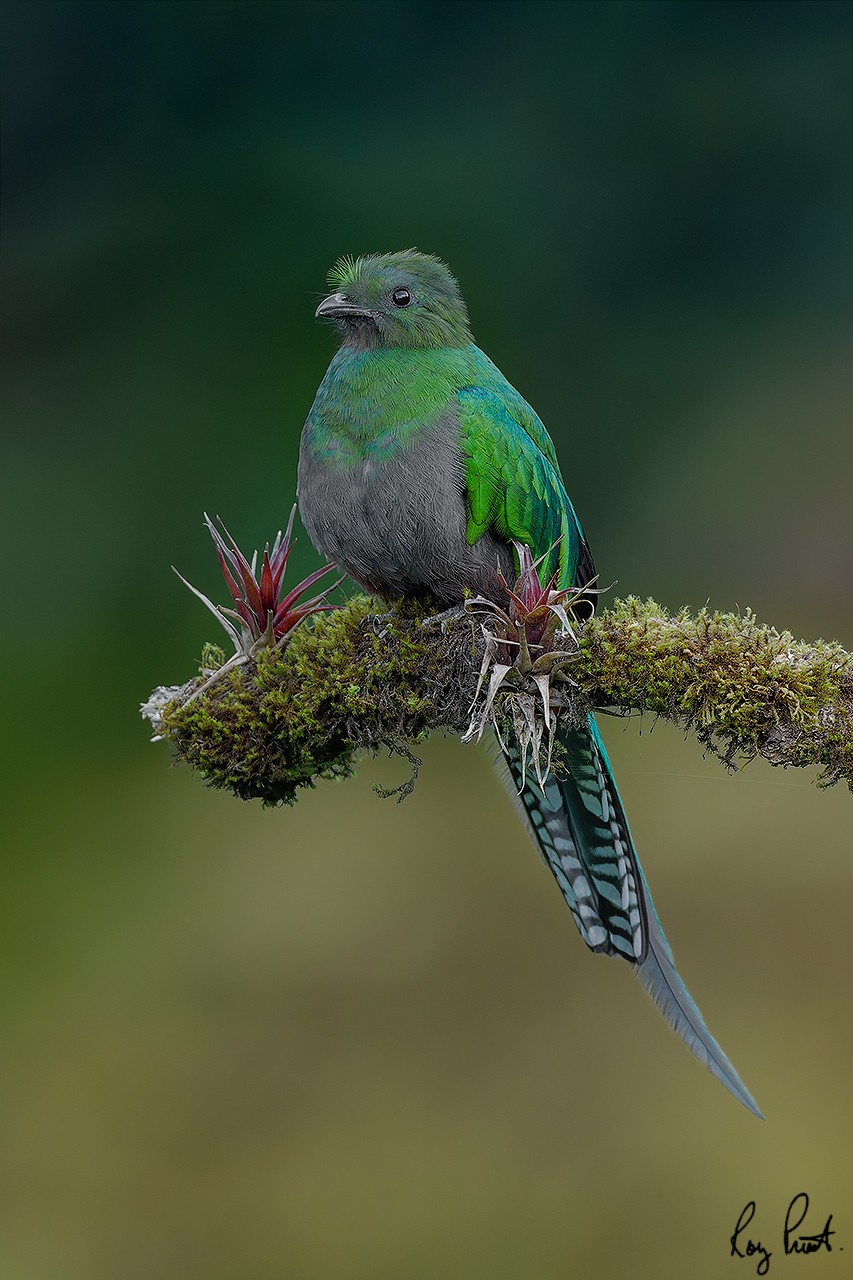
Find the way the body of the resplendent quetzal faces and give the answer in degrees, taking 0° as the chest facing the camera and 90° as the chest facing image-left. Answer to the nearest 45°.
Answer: approximately 45°
